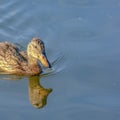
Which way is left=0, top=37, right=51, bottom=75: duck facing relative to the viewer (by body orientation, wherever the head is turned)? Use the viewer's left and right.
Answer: facing to the right of the viewer
